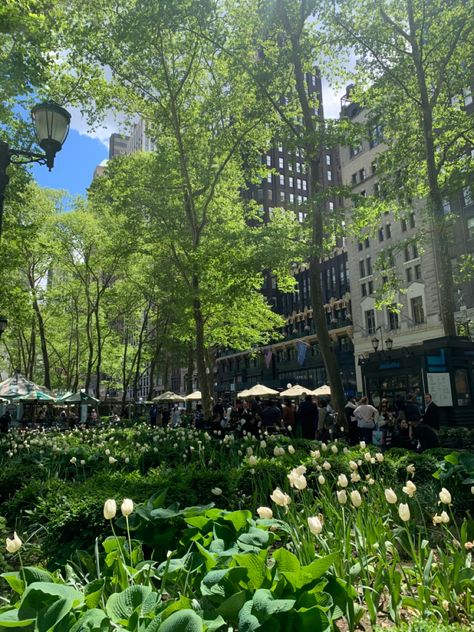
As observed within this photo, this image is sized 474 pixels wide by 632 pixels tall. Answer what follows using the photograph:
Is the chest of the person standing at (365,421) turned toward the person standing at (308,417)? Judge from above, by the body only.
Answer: no

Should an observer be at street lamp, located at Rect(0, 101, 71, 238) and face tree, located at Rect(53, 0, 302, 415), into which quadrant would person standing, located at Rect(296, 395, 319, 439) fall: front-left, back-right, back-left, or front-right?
front-right
